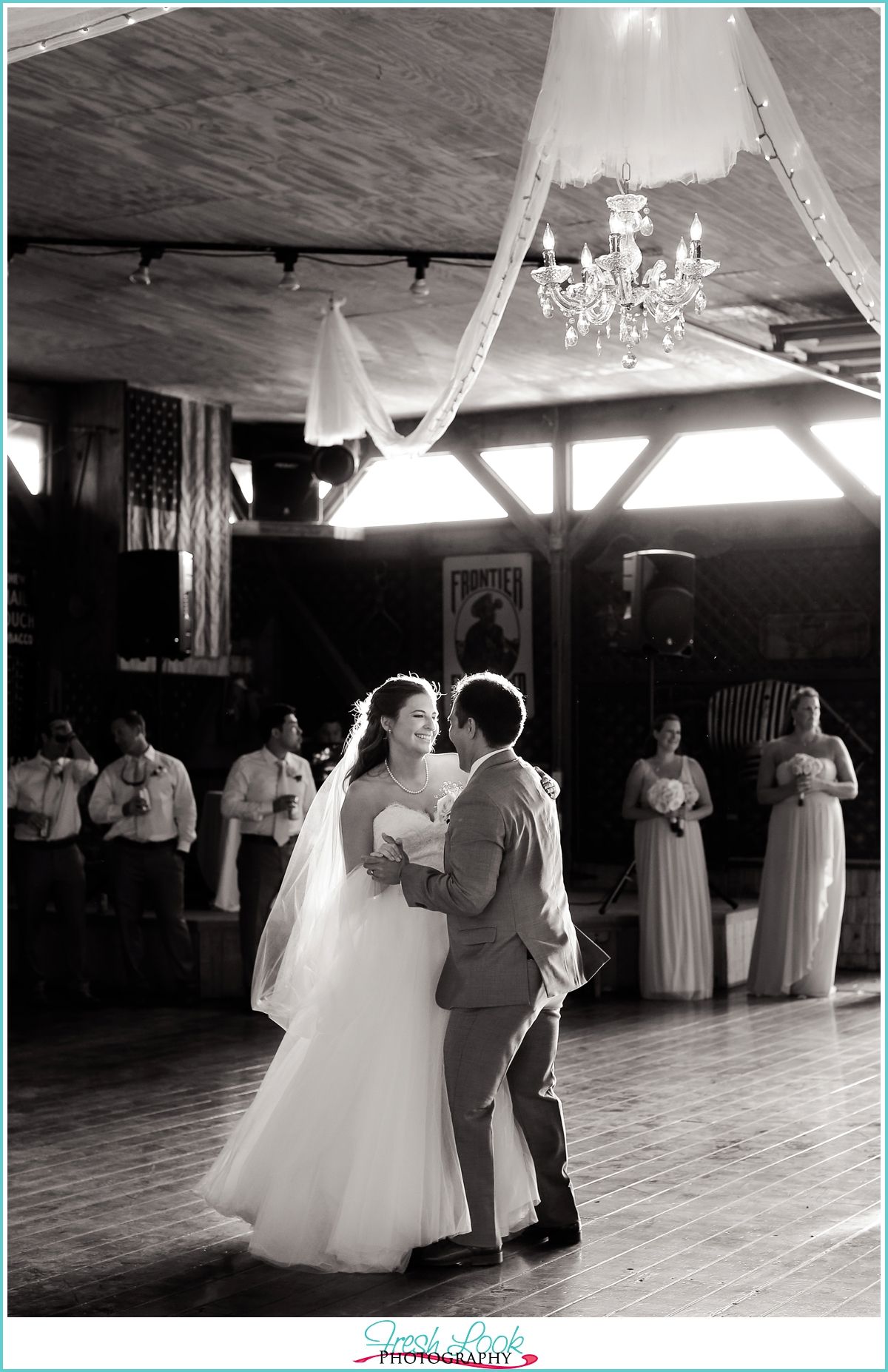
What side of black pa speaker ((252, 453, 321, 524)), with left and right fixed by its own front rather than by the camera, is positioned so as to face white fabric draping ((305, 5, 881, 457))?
front

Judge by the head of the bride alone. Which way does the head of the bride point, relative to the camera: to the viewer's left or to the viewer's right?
to the viewer's right

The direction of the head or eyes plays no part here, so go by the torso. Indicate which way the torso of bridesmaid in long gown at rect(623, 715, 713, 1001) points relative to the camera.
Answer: toward the camera

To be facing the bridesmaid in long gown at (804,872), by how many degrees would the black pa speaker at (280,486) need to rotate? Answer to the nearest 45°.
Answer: approximately 45° to its left

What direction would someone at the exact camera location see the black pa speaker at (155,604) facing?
facing the viewer

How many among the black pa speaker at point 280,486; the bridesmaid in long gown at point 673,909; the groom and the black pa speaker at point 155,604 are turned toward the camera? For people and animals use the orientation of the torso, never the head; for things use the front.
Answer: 3

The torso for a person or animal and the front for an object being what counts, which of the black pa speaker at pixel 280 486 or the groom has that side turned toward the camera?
the black pa speaker

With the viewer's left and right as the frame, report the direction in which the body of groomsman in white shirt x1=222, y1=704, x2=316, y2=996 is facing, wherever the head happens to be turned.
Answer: facing the viewer and to the right of the viewer

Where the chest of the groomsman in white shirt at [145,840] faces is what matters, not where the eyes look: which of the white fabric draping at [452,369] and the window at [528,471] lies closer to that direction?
the white fabric draping

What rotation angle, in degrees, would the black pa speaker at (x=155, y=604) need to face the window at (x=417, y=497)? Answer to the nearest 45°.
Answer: approximately 135° to its left

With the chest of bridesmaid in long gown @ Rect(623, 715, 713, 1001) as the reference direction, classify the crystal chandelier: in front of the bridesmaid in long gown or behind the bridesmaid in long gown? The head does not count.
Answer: in front

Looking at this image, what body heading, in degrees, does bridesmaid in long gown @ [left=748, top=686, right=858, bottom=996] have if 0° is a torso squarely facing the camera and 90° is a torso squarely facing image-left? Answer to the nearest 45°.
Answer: approximately 0°

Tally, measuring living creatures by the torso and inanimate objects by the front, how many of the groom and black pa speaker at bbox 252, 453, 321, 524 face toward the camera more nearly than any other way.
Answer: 1

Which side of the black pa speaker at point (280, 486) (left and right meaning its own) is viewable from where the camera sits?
front

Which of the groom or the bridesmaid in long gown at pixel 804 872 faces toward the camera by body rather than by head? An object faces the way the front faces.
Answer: the bridesmaid in long gown

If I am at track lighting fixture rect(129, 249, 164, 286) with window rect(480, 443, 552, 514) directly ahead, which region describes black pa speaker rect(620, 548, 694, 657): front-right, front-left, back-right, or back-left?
front-right
